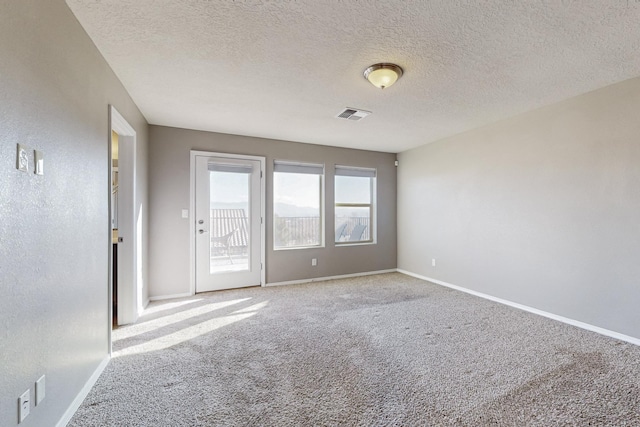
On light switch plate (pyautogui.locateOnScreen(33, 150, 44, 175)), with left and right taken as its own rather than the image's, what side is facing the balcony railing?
left

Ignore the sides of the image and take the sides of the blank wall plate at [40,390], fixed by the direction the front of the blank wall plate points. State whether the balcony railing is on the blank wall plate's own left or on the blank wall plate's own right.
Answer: on the blank wall plate's own left

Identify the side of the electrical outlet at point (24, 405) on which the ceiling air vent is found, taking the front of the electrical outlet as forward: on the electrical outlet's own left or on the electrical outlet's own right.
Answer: on the electrical outlet's own left

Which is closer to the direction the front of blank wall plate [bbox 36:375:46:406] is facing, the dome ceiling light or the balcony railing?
the dome ceiling light

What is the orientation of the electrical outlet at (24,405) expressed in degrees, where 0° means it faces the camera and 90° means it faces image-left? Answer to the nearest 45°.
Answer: approximately 315°
